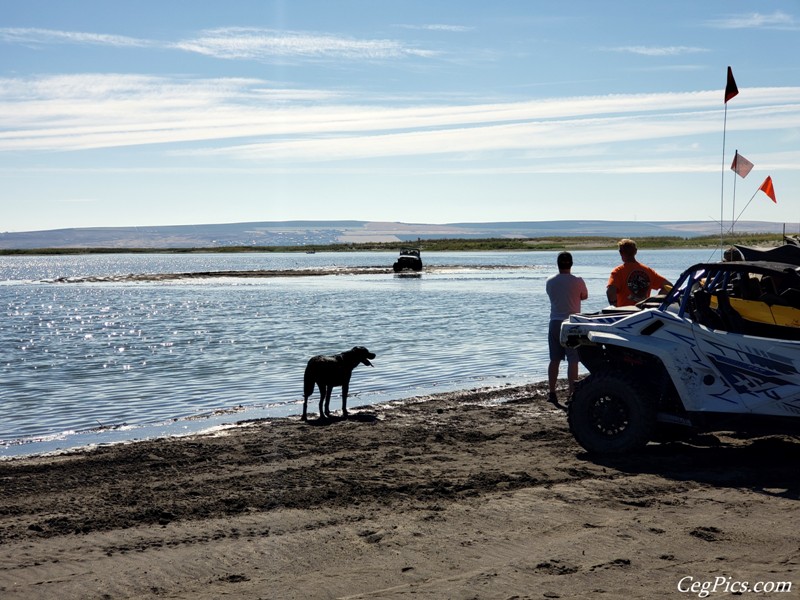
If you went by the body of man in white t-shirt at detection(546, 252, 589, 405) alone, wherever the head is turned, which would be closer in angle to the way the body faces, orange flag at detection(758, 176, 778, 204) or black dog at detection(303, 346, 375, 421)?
the orange flag

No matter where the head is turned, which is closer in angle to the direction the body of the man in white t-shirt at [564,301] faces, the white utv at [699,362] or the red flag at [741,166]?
the red flag

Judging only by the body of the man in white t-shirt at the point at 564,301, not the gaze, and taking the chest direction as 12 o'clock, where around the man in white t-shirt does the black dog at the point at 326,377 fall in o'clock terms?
The black dog is roughly at 9 o'clock from the man in white t-shirt.

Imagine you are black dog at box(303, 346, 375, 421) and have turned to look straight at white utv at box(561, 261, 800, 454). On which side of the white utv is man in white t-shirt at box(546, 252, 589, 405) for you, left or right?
left

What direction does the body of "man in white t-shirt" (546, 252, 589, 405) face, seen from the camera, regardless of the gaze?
away from the camera

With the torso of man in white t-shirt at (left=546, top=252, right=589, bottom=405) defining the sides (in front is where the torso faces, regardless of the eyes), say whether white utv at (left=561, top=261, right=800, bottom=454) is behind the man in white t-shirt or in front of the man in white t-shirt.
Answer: behind

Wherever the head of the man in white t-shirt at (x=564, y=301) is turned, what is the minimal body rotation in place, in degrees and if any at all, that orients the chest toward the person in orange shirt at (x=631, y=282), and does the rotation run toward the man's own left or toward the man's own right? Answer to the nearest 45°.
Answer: approximately 135° to the man's own right

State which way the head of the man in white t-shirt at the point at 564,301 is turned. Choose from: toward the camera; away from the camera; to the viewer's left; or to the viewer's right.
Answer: away from the camera

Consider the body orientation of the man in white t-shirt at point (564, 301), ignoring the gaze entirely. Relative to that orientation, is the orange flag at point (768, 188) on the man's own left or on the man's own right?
on the man's own right
